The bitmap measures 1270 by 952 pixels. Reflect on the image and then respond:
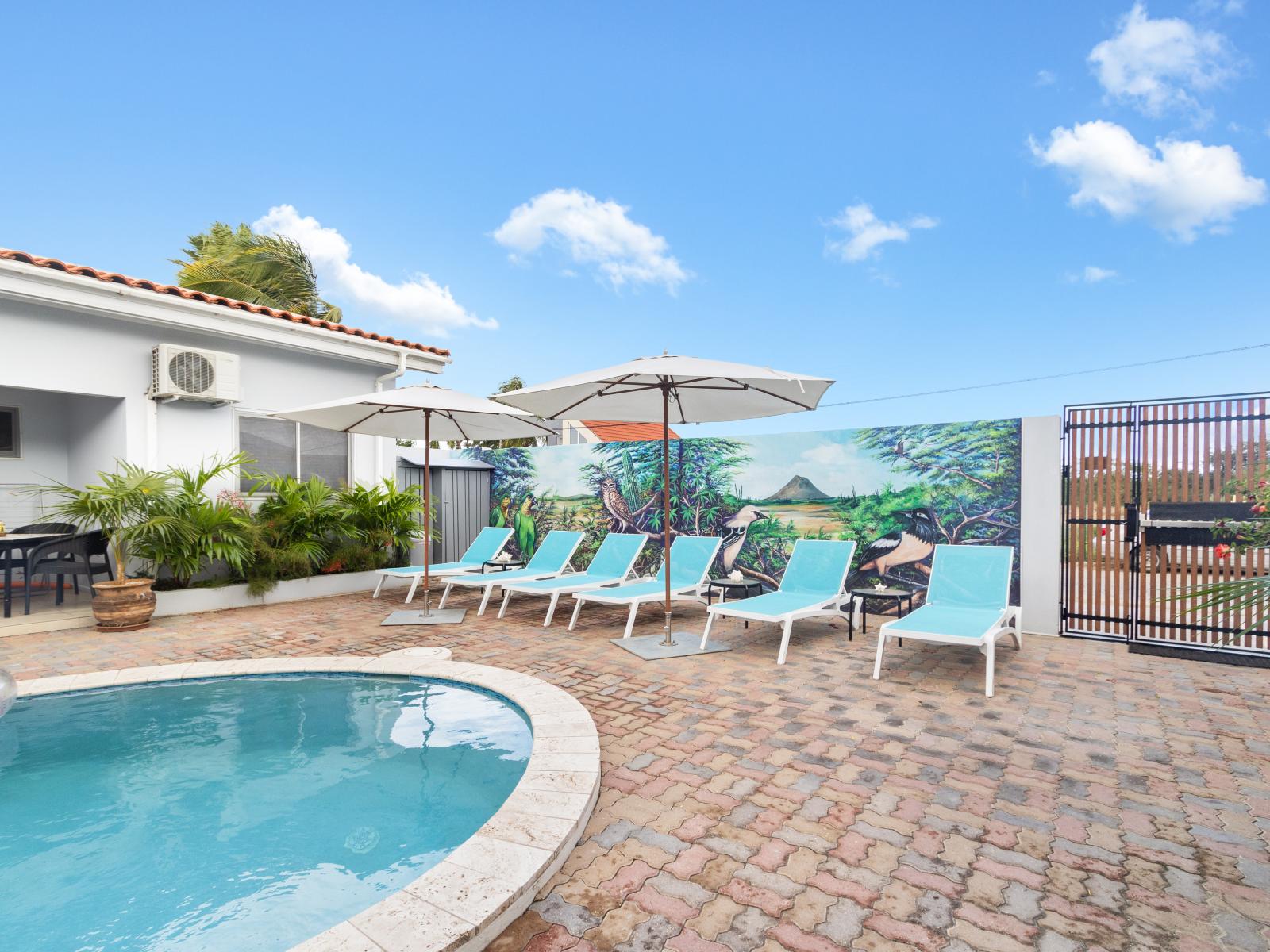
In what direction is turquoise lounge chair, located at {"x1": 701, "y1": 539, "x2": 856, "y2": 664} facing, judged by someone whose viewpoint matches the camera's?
facing the viewer and to the left of the viewer

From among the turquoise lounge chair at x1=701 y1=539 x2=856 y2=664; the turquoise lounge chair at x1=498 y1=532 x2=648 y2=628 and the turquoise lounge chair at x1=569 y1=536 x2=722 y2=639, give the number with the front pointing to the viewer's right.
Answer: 0

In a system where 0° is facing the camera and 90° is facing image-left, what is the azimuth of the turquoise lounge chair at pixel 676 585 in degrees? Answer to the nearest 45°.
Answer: approximately 45°

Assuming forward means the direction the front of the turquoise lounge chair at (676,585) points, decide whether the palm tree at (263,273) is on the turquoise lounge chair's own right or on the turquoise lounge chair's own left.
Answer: on the turquoise lounge chair's own right

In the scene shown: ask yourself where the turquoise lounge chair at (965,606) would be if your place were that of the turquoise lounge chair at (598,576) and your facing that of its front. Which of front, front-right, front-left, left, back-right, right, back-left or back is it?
left

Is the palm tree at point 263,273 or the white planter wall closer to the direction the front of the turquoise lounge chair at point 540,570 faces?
the white planter wall

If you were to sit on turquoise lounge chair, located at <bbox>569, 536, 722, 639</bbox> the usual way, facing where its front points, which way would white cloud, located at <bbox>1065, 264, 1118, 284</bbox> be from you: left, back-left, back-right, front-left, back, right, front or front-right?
back

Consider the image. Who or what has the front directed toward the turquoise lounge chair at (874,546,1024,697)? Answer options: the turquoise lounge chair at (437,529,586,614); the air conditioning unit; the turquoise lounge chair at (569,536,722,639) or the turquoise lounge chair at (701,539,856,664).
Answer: the air conditioning unit

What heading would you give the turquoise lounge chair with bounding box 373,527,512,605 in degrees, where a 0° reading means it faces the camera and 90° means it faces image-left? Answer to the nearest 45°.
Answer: approximately 45°

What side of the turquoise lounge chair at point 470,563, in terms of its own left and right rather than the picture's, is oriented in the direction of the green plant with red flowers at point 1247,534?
left

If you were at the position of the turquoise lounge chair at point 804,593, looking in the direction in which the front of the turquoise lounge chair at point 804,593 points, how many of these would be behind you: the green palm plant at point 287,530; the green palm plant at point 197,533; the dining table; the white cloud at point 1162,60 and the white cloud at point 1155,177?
2

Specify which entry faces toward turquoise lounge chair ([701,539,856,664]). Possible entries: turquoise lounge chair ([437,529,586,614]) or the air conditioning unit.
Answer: the air conditioning unit

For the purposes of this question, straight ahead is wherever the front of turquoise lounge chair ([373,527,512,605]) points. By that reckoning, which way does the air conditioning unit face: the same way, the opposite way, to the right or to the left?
to the left
